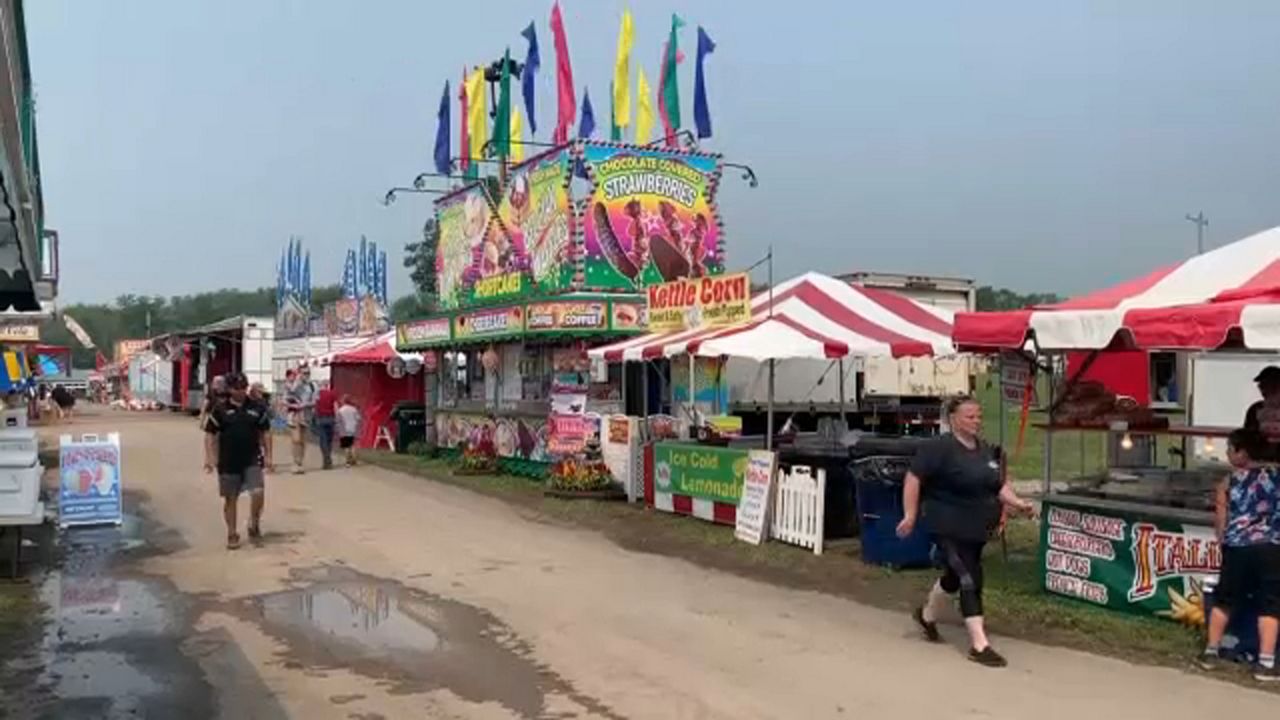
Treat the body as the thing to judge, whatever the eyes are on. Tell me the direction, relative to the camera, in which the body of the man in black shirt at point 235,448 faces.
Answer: toward the camera

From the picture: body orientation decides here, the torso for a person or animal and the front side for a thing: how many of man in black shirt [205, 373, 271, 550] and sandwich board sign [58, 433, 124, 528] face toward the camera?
2

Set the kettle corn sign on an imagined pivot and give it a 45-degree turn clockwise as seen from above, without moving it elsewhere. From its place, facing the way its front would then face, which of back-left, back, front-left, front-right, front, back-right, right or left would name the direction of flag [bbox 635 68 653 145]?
right

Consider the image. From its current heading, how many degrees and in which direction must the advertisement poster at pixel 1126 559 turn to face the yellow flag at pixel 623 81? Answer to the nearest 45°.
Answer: approximately 90° to its right

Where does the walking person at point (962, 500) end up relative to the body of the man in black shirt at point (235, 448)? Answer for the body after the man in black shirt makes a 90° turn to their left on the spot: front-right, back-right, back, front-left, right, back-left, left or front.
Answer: front-right

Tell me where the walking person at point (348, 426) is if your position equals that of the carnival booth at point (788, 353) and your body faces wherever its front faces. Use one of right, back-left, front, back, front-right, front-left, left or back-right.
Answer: right

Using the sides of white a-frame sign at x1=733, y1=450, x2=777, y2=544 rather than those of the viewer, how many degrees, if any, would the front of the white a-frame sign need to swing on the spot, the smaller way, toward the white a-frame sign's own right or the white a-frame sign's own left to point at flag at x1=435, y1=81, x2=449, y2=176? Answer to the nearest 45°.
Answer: approximately 90° to the white a-frame sign's own right

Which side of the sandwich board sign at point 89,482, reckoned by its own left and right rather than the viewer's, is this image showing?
front

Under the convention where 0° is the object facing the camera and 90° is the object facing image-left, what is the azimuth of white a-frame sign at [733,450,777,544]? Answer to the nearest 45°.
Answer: approximately 45°

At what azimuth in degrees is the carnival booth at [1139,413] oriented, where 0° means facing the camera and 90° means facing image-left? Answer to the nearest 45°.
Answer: approximately 45°

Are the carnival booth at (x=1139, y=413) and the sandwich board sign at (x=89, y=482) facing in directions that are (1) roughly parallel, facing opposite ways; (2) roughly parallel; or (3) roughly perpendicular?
roughly perpendicular

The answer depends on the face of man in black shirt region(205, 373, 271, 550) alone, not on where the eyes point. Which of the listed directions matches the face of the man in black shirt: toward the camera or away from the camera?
toward the camera

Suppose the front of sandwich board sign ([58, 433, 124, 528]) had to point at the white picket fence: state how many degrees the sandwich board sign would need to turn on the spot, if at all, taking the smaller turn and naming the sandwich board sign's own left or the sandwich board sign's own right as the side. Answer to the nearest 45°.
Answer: approximately 45° to the sandwich board sign's own left

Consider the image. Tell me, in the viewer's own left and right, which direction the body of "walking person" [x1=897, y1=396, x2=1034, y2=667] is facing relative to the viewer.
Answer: facing the viewer and to the right of the viewer

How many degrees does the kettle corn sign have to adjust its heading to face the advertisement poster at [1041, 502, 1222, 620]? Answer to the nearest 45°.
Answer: approximately 90° to its left

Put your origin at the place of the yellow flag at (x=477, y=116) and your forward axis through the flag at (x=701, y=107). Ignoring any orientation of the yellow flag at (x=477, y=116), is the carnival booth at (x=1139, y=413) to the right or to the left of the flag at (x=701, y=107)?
right

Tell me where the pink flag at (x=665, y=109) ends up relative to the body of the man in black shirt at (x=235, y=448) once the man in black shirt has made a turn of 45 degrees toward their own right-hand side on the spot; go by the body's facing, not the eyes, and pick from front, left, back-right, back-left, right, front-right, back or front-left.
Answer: back

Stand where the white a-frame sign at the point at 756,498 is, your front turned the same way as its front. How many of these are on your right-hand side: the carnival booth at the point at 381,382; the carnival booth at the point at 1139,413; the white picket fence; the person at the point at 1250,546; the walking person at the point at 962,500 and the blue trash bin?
1

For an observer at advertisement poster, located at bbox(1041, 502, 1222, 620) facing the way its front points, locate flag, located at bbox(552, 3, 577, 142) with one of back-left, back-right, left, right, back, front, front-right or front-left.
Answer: right
